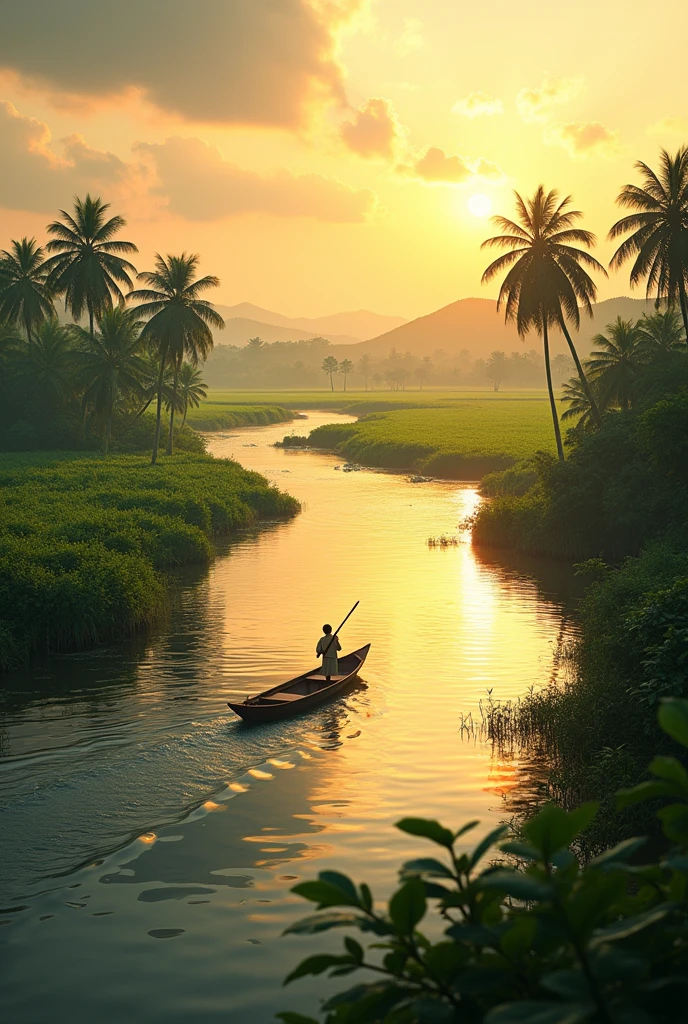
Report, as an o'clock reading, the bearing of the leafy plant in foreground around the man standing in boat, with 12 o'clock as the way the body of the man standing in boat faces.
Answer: The leafy plant in foreground is roughly at 6 o'clock from the man standing in boat.

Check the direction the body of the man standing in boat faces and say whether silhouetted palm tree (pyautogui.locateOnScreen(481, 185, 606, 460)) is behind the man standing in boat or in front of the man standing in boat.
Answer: in front

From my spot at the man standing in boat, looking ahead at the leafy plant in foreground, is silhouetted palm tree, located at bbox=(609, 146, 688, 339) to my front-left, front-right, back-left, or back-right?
back-left

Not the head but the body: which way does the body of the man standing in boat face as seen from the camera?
away from the camera

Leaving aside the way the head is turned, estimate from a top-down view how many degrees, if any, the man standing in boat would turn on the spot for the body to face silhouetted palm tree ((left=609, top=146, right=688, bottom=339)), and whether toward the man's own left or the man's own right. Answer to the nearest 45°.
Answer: approximately 45° to the man's own right

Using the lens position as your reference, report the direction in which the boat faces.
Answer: facing away from the viewer and to the right of the viewer

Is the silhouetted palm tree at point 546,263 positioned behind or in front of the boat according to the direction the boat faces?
in front
